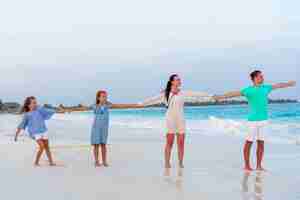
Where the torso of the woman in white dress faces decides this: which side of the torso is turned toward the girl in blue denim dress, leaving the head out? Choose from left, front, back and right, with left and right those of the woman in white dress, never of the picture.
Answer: right

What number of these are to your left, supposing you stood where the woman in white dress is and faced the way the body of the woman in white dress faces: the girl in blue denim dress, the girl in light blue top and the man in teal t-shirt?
1

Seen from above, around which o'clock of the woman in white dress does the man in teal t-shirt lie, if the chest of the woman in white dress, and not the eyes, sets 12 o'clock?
The man in teal t-shirt is roughly at 9 o'clock from the woman in white dress.

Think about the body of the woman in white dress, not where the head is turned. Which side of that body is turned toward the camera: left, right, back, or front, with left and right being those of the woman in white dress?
front

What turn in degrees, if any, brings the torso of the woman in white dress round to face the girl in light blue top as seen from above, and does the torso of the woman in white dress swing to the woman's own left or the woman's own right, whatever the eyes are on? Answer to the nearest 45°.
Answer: approximately 90° to the woman's own right
